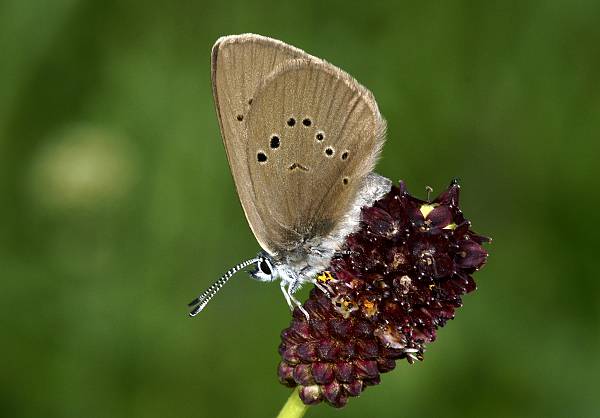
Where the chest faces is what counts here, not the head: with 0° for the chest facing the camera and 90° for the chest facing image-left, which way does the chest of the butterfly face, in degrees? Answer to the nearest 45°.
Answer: approximately 90°
